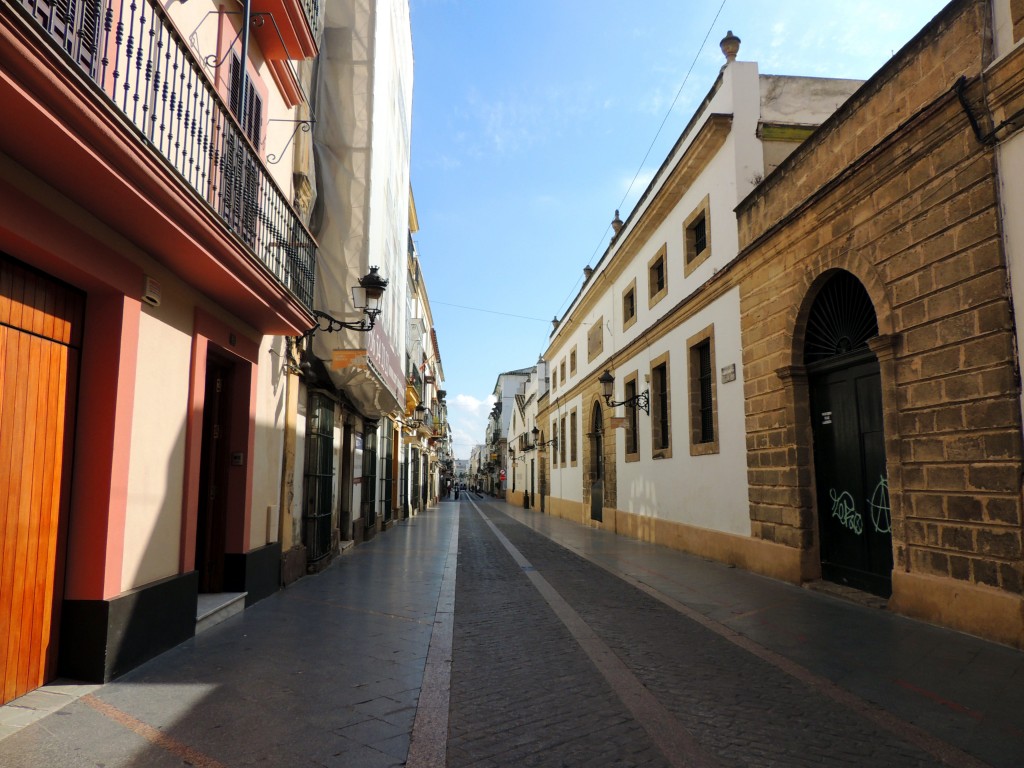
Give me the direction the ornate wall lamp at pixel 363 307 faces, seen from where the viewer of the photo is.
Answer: facing to the right of the viewer

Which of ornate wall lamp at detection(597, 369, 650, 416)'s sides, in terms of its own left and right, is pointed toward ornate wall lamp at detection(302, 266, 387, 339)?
left

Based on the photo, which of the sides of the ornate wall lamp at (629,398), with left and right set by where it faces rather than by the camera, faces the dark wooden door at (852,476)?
left

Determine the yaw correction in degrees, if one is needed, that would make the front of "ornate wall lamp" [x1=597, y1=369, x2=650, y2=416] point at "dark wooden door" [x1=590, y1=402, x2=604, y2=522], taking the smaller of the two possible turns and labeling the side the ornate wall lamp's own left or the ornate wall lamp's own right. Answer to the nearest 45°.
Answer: approximately 90° to the ornate wall lamp's own right

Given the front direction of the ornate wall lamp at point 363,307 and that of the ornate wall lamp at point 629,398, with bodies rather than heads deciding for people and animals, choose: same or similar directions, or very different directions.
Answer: very different directions

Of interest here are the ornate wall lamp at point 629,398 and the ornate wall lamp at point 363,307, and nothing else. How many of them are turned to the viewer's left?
1

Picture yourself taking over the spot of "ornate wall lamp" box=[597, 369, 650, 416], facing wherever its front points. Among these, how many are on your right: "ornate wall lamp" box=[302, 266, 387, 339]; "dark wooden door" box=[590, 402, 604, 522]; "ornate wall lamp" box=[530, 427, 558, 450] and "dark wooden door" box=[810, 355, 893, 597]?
2

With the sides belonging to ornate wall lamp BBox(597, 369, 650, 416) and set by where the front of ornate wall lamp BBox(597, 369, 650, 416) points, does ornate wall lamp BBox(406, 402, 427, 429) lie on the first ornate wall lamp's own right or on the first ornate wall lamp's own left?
on the first ornate wall lamp's own right

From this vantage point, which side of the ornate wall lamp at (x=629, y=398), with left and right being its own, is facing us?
left

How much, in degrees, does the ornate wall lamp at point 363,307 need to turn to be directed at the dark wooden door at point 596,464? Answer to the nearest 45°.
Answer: approximately 45° to its left

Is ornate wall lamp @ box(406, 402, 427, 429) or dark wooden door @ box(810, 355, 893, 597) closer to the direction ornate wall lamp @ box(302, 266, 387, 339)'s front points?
the dark wooden door

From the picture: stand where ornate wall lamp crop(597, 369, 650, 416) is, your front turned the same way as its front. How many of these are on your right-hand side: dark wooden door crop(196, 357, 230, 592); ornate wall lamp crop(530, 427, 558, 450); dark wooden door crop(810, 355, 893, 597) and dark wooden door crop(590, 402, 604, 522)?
2
